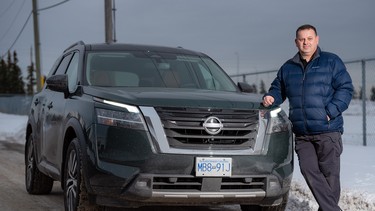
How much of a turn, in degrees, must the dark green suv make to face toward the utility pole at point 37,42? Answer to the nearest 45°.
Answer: approximately 135° to its left

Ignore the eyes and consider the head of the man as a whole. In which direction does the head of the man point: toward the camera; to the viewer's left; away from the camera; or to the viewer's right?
toward the camera

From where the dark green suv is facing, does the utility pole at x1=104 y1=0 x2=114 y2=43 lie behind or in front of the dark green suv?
behind

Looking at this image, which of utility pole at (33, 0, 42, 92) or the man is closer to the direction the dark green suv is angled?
the man

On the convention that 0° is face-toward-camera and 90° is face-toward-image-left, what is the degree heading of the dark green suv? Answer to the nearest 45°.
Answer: approximately 315°

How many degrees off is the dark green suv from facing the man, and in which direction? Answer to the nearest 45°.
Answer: approximately 45° to its left
